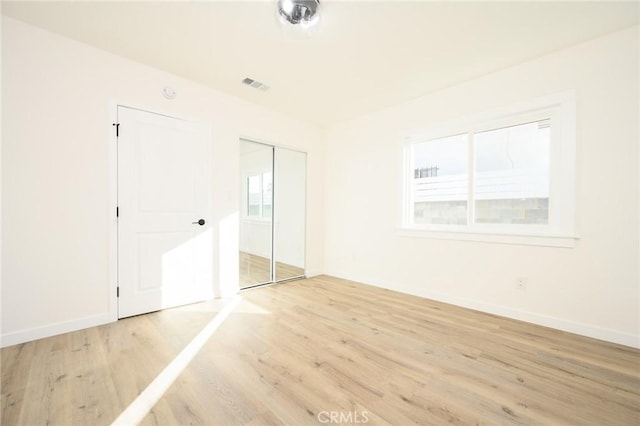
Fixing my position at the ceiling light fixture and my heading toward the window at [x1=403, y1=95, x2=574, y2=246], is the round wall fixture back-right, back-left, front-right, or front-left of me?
back-left

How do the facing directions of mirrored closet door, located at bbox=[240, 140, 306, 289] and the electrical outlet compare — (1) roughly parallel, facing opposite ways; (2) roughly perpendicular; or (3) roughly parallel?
roughly perpendicular

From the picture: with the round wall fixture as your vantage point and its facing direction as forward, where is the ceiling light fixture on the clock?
The ceiling light fixture is roughly at 11 o'clock from the round wall fixture.

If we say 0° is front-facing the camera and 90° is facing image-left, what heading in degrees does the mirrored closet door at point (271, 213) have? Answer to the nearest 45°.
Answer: approximately 315°

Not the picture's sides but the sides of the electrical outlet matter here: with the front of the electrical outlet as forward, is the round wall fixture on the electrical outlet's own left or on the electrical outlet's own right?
on the electrical outlet's own right

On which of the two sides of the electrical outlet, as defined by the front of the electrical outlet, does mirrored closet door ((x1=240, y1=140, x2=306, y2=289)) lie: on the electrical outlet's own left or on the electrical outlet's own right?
on the electrical outlet's own right

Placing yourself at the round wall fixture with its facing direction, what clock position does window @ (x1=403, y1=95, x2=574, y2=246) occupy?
The window is roughly at 10 o'clock from the round wall fixture.

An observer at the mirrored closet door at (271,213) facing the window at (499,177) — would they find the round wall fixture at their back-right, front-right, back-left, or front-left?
back-right

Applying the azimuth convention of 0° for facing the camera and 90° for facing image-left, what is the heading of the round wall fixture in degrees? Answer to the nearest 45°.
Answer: approximately 0°

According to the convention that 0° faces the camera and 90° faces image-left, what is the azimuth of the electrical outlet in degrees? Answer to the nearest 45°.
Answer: approximately 0°

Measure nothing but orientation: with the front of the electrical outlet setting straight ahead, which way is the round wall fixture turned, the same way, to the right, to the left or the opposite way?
to the left
